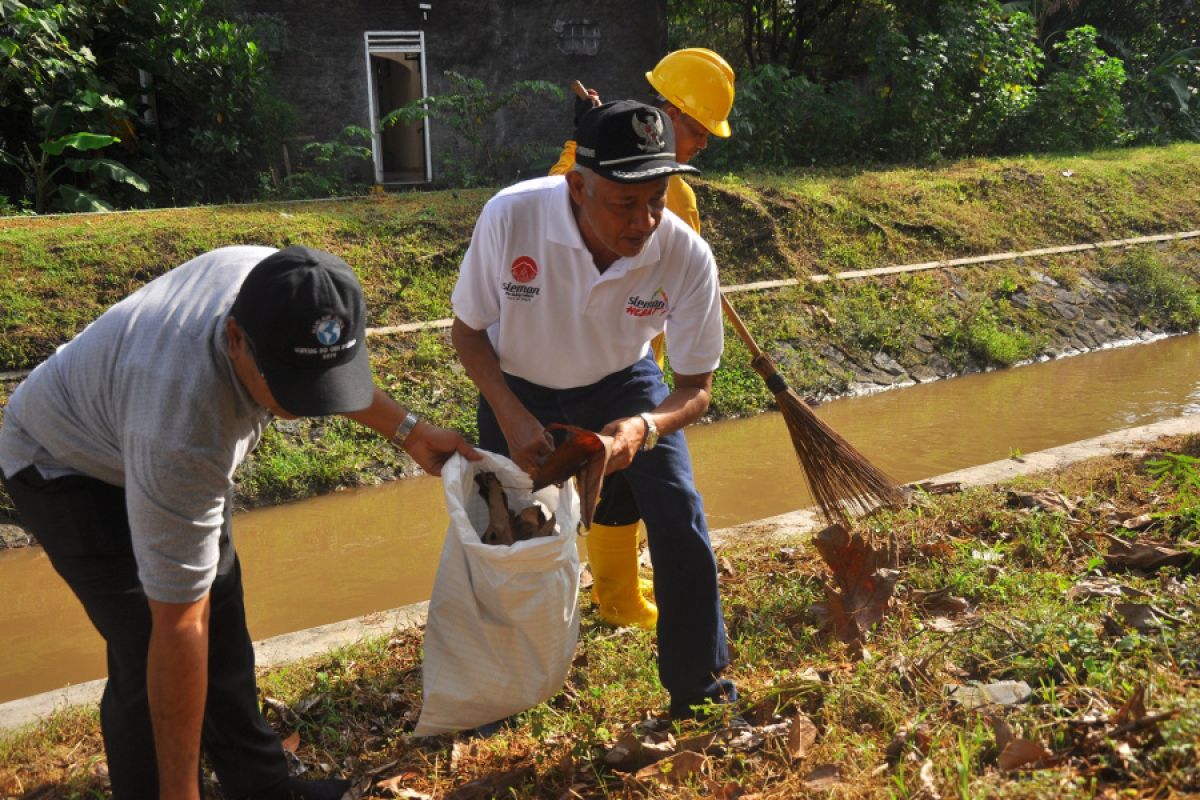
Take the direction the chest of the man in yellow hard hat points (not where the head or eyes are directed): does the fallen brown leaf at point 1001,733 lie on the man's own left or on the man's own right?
on the man's own right

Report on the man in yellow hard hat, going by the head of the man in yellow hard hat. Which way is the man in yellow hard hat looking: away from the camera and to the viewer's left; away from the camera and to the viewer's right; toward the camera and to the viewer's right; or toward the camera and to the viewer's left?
toward the camera and to the viewer's right

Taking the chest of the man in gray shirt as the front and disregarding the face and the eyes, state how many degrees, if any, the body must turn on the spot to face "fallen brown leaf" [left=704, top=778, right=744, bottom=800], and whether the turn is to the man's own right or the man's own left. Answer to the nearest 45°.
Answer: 0° — they already face it

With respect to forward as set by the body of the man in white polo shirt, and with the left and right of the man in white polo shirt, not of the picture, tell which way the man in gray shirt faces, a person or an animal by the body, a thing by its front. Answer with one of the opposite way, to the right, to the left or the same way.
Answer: to the left

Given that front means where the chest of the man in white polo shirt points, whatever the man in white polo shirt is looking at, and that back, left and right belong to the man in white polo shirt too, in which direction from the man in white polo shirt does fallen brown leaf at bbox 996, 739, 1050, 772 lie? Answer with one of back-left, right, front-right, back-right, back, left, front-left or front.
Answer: front-left

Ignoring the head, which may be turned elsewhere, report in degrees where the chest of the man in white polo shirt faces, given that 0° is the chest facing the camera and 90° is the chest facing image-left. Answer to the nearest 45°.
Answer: approximately 0°

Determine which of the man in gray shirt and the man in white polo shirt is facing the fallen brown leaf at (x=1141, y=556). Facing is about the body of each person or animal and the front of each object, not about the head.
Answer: the man in gray shirt

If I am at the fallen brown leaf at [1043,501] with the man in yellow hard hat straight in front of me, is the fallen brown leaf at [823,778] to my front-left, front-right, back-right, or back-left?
front-left

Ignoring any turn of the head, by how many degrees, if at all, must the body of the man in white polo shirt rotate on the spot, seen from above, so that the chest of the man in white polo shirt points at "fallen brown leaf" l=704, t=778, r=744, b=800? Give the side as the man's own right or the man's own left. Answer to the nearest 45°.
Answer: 0° — they already face it

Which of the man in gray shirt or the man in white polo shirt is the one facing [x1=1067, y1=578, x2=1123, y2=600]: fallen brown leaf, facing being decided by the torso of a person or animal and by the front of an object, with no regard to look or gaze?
the man in gray shirt

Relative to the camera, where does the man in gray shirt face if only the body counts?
to the viewer's right
